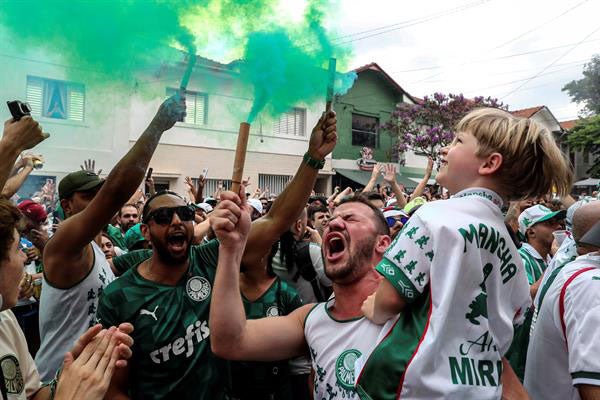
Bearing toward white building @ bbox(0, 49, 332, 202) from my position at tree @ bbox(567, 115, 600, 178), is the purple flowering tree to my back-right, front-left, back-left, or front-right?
front-right

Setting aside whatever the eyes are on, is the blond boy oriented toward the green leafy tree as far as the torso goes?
no

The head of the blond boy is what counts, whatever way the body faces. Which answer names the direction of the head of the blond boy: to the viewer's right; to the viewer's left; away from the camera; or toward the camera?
to the viewer's left

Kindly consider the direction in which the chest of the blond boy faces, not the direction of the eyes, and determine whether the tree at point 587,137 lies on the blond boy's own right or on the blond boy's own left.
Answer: on the blond boy's own right
